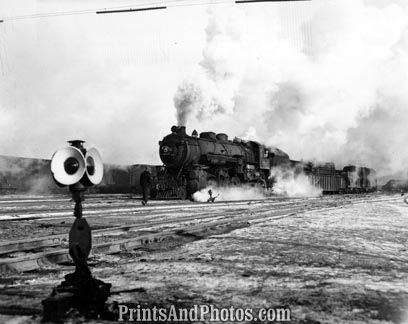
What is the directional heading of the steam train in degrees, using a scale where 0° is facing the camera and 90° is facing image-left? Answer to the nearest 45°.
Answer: approximately 45°

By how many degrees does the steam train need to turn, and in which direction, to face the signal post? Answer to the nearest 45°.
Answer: approximately 45° to its left

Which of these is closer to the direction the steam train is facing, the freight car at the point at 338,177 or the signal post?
the signal post

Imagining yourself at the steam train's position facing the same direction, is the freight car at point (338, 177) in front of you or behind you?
behind

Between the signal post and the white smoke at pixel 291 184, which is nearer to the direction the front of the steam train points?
the signal post
